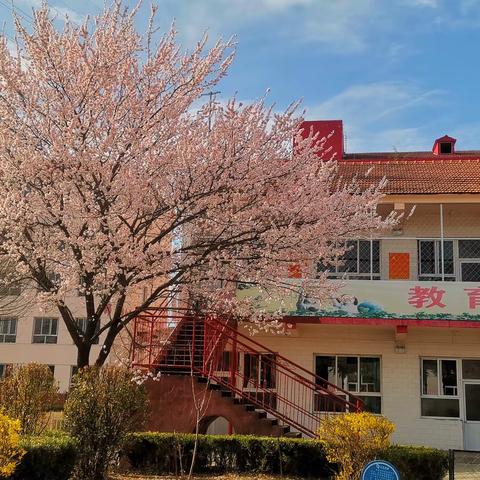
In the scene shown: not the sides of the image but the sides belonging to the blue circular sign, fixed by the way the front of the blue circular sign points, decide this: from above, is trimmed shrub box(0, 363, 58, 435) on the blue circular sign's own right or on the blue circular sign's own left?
on the blue circular sign's own right

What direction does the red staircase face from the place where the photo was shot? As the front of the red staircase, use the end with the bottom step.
facing to the right of the viewer

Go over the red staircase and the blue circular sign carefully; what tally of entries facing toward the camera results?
1

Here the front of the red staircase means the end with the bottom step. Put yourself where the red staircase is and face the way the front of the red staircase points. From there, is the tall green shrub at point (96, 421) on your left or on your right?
on your right

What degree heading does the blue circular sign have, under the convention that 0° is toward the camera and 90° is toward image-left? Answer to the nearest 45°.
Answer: approximately 0°

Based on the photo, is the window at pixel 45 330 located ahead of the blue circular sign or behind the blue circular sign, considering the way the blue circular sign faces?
behind

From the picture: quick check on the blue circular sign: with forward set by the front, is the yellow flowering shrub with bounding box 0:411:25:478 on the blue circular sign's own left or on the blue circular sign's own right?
on the blue circular sign's own right

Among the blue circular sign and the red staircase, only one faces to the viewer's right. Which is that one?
the red staircase

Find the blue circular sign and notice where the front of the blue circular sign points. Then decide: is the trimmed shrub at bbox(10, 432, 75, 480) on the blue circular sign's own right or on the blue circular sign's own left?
on the blue circular sign's own right

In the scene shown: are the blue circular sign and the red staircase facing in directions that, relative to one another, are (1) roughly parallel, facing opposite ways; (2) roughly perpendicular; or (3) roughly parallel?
roughly perpendicular
